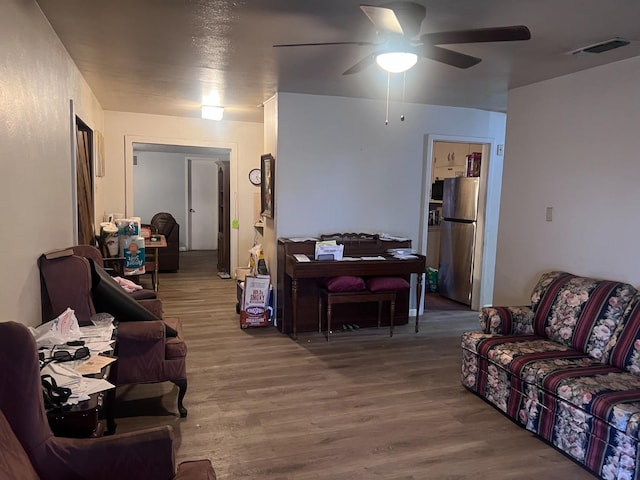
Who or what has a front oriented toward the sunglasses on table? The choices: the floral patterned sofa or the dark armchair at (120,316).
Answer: the floral patterned sofa

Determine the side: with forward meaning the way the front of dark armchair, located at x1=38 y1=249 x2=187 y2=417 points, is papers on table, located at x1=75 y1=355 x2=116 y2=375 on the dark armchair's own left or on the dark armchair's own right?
on the dark armchair's own right

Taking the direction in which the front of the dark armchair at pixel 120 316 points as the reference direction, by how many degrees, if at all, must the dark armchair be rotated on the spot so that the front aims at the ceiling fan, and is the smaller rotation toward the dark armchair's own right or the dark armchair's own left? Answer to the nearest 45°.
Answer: approximately 45° to the dark armchair's own right

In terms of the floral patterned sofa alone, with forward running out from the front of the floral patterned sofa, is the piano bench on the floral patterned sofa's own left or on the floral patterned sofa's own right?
on the floral patterned sofa's own right

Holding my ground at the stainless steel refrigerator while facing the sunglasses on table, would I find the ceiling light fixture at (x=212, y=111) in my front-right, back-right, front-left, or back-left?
front-right

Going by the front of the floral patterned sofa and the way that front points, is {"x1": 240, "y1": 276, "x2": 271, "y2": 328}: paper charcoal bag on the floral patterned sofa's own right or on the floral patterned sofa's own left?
on the floral patterned sofa's own right

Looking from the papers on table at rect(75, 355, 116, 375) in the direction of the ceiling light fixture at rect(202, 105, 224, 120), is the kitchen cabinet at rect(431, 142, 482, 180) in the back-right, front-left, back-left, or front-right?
front-right

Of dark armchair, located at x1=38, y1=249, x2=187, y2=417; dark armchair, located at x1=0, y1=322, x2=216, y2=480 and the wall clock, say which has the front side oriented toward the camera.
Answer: the wall clock

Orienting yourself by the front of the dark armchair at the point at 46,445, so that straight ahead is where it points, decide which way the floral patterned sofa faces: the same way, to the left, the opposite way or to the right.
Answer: the opposite way

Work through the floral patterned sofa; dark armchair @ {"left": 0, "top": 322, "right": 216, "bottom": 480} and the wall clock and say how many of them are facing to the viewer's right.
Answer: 1

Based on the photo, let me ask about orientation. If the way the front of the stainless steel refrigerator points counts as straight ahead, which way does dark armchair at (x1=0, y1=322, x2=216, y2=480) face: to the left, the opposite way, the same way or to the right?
the opposite way

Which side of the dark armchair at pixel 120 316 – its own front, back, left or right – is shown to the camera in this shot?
right

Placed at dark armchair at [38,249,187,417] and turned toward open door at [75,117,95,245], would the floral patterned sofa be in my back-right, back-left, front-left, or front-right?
back-right

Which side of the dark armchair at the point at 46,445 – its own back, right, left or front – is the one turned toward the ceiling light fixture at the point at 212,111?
left

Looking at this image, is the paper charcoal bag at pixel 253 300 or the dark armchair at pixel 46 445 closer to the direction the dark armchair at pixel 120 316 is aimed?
the paper charcoal bag

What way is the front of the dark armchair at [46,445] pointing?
to the viewer's right

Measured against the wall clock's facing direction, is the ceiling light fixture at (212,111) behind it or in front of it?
in front

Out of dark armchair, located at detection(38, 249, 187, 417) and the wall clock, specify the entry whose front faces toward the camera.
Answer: the wall clock
